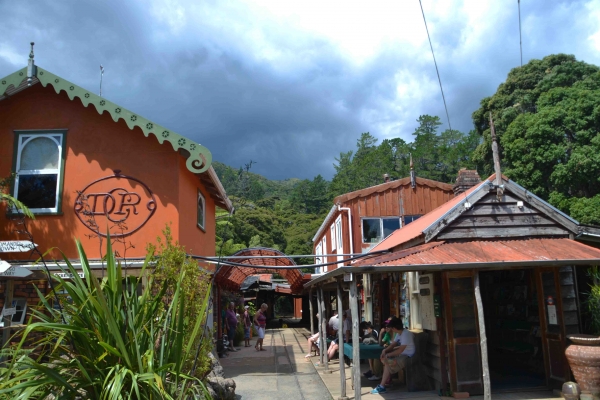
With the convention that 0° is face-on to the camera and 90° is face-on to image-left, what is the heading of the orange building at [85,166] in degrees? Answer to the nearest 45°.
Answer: approximately 0°

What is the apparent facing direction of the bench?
to the viewer's left

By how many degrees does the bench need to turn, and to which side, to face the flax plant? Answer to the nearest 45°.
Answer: approximately 45° to its left

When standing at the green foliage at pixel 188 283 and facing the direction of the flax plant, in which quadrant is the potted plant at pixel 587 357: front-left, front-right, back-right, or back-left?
back-left

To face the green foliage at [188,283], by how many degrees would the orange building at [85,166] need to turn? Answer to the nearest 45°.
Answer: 0° — it already faces it

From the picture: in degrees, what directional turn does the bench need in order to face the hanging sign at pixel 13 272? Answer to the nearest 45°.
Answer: approximately 45° to its left

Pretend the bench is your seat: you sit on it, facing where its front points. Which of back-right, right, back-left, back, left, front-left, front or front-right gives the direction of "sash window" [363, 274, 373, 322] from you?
right

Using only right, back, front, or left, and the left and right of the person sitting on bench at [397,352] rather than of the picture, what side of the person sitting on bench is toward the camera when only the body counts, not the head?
left

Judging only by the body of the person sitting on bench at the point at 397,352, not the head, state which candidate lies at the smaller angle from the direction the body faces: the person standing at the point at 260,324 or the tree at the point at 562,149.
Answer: the person standing

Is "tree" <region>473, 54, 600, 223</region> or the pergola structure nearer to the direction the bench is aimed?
the pergola structure
